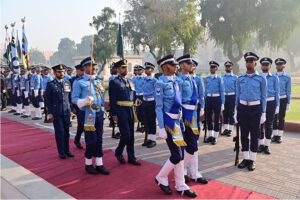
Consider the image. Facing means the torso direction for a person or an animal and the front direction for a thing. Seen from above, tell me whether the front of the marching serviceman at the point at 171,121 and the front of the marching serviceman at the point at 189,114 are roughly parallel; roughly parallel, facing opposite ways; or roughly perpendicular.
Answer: roughly parallel

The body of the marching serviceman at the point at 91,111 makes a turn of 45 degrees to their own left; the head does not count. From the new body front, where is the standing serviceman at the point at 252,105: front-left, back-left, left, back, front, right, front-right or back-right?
front

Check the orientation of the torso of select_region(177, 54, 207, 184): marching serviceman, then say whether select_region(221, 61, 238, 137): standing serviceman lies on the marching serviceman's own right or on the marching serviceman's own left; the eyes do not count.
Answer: on the marching serviceman's own left

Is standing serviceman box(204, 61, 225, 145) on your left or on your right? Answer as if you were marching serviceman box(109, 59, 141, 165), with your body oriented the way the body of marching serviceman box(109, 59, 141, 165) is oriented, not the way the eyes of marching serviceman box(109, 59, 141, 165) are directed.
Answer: on your left

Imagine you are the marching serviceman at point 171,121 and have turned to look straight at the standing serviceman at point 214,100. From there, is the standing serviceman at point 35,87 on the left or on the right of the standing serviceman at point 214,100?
left

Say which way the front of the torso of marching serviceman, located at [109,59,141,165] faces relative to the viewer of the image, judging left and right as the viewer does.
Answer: facing the viewer and to the right of the viewer

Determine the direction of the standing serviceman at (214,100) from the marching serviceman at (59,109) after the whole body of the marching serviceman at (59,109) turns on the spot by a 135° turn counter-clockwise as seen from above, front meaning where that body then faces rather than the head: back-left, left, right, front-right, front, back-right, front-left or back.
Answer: right

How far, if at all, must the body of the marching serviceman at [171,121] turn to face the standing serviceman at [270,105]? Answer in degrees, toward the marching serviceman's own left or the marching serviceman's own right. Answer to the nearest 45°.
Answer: approximately 90° to the marching serviceman's own left

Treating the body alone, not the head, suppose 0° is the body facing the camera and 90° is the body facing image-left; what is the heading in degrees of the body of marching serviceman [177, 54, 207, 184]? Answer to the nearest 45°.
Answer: approximately 315°

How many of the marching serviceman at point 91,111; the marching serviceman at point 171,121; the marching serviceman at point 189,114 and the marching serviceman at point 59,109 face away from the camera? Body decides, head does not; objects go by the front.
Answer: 0

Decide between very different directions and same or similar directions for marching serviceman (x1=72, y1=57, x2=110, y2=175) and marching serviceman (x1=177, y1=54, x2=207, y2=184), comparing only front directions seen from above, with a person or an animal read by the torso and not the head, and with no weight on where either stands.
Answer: same or similar directions
